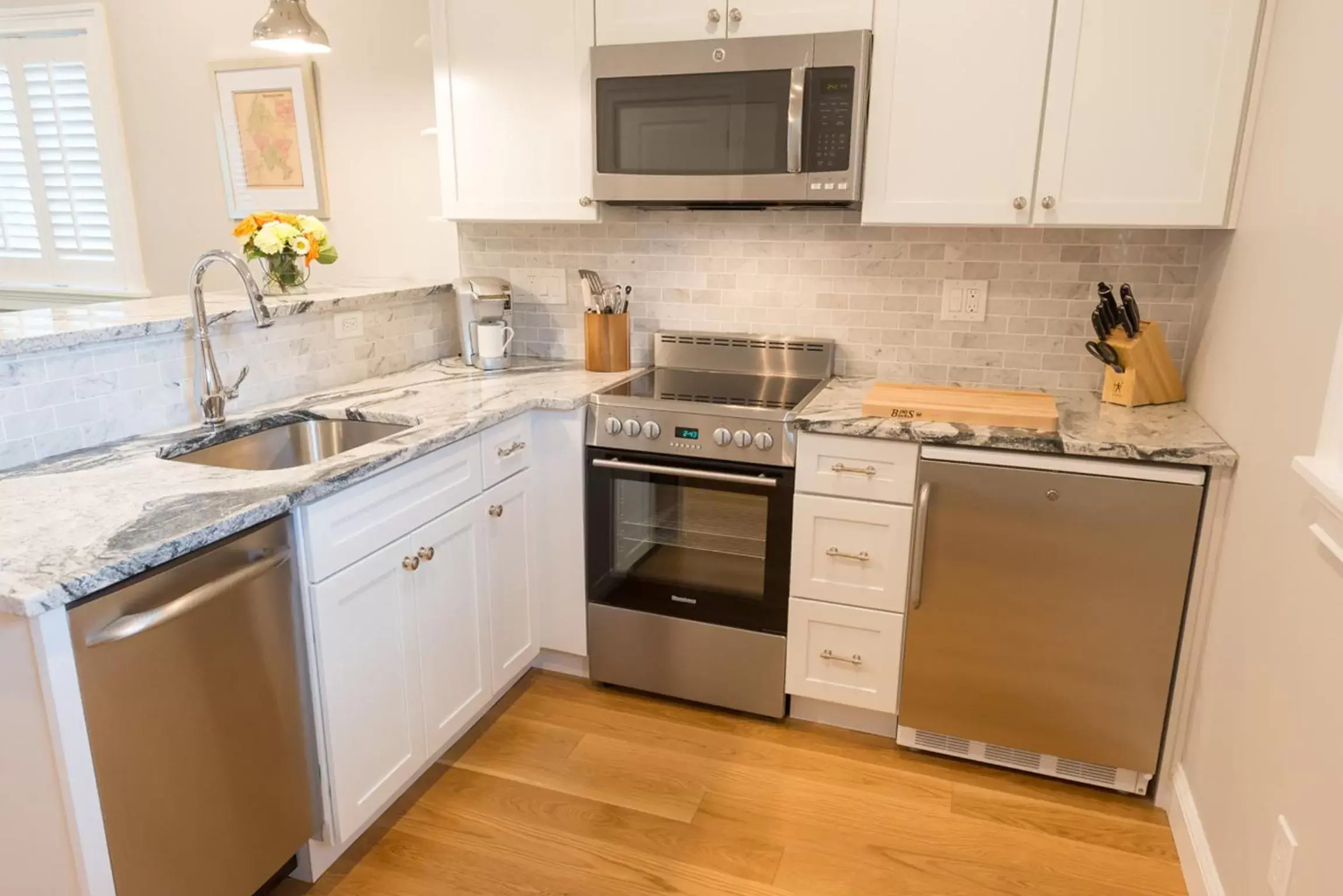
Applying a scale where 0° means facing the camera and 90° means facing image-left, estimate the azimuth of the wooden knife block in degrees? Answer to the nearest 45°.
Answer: approximately 45°

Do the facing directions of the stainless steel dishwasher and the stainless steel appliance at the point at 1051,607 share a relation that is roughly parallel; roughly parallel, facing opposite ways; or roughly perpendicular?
roughly perpendicular

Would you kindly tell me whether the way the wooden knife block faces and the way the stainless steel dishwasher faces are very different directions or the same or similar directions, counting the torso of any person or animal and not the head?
very different directions

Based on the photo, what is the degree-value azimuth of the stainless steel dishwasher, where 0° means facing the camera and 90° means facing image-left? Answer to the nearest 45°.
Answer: approximately 315°

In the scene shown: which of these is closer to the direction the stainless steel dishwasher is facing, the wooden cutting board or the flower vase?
the wooden cutting board

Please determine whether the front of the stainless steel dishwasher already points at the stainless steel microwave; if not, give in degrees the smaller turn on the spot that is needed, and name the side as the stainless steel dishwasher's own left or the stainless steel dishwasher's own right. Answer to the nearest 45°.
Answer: approximately 45° to the stainless steel dishwasher's own left

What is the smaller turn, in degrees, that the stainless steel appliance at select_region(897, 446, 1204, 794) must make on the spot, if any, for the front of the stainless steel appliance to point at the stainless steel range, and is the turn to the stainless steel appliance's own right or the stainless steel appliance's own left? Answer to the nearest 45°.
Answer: approximately 90° to the stainless steel appliance's own right
